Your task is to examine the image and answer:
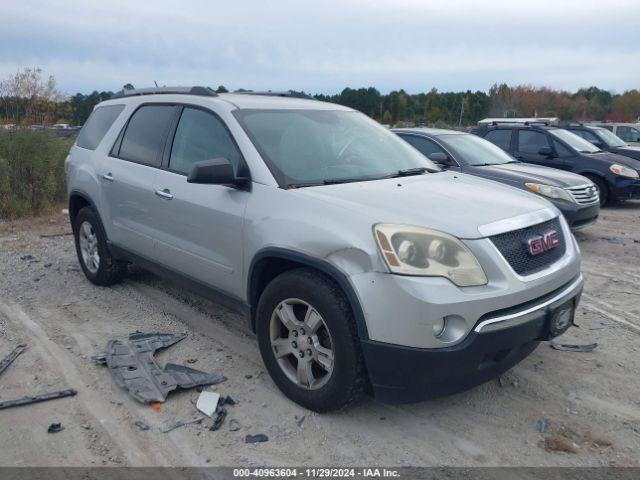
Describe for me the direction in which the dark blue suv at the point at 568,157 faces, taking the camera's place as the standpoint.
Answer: facing the viewer and to the right of the viewer

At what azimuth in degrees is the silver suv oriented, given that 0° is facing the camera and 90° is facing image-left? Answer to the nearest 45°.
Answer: approximately 315°

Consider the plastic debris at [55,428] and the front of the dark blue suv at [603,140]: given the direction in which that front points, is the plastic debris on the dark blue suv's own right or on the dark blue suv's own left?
on the dark blue suv's own right

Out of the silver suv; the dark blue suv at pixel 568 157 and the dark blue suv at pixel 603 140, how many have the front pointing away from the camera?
0

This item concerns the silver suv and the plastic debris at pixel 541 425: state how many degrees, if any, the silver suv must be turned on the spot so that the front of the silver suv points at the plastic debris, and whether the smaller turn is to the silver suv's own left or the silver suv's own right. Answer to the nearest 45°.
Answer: approximately 45° to the silver suv's own left

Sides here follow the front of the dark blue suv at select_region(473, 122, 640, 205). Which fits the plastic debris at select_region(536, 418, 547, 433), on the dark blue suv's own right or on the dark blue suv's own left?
on the dark blue suv's own right

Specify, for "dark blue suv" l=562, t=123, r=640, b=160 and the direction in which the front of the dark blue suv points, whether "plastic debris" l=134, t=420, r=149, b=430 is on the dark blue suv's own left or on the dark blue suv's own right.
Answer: on the dark blue suv's own right

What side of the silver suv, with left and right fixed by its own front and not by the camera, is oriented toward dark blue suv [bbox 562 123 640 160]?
left

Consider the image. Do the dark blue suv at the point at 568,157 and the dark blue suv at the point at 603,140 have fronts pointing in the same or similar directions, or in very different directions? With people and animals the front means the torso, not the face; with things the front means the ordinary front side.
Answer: same or similar directions

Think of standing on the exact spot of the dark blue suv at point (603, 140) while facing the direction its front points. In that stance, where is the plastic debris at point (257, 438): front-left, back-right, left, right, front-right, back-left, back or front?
front-right

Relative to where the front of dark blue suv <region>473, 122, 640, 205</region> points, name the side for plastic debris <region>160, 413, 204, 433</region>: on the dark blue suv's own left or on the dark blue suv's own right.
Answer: on the dark blue suv's own right
